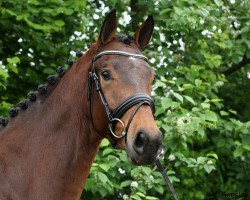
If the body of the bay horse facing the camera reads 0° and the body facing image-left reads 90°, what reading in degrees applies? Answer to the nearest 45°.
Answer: approximately 315°
